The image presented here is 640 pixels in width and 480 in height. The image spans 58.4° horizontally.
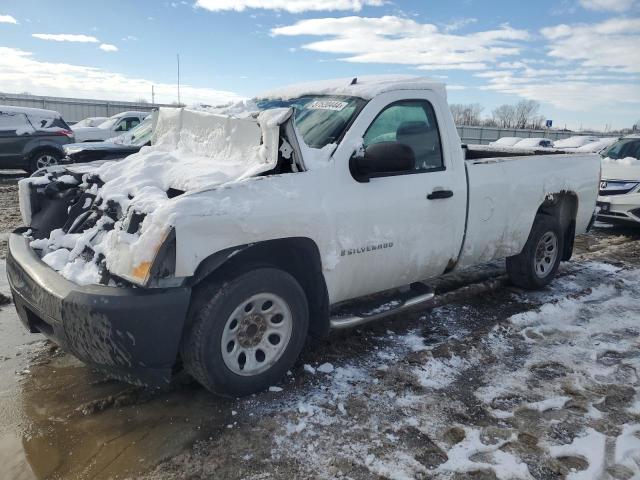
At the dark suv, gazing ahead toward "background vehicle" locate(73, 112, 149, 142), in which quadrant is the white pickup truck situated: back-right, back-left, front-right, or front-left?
back-right

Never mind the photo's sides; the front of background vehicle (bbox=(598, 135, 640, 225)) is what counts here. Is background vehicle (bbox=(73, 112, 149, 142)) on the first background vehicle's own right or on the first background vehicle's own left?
on the first background vehicle's own right

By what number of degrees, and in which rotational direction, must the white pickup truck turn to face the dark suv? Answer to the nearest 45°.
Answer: approximately 90° to its right

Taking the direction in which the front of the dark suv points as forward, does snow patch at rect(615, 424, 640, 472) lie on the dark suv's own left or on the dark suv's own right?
on the dark suv's own left

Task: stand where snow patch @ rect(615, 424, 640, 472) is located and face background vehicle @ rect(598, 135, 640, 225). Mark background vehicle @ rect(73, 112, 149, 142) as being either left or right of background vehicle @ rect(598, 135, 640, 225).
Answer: left

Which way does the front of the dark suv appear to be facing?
to the viewer's left
